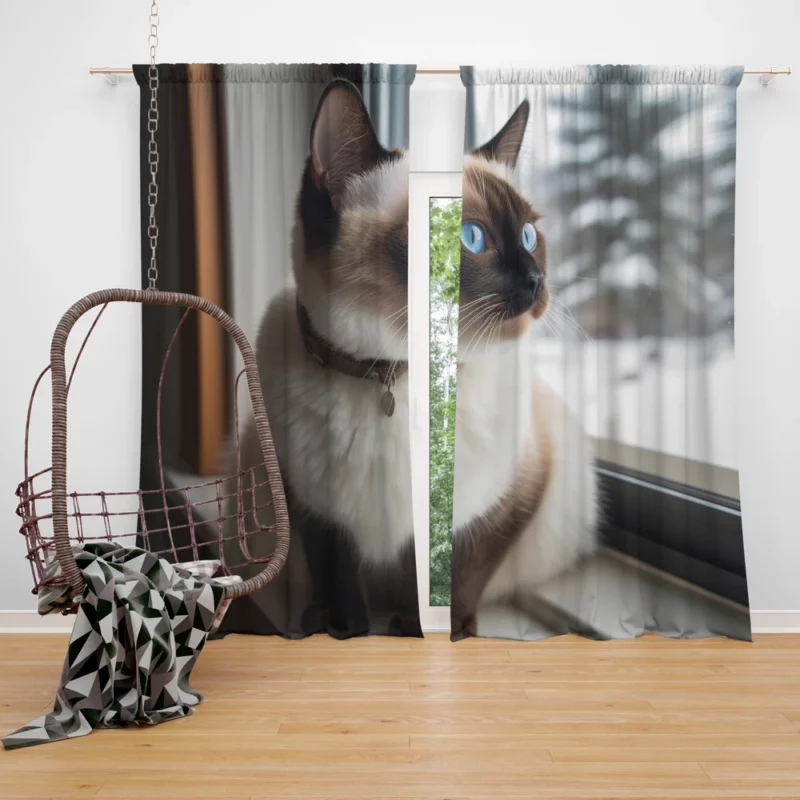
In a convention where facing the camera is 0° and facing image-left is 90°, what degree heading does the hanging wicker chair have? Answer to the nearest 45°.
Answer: approximately 315°

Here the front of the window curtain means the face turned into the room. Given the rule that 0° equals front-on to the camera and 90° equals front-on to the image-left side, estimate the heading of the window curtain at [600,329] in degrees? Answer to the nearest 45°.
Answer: approximately 0°

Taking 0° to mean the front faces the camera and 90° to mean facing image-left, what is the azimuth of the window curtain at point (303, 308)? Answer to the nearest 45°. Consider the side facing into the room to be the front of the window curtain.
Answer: approximately 0°

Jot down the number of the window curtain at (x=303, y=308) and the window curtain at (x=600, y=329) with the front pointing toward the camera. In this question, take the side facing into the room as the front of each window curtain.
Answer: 2

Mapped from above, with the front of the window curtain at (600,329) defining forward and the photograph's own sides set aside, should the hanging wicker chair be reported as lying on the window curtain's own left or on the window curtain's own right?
on the window curtain's own right
